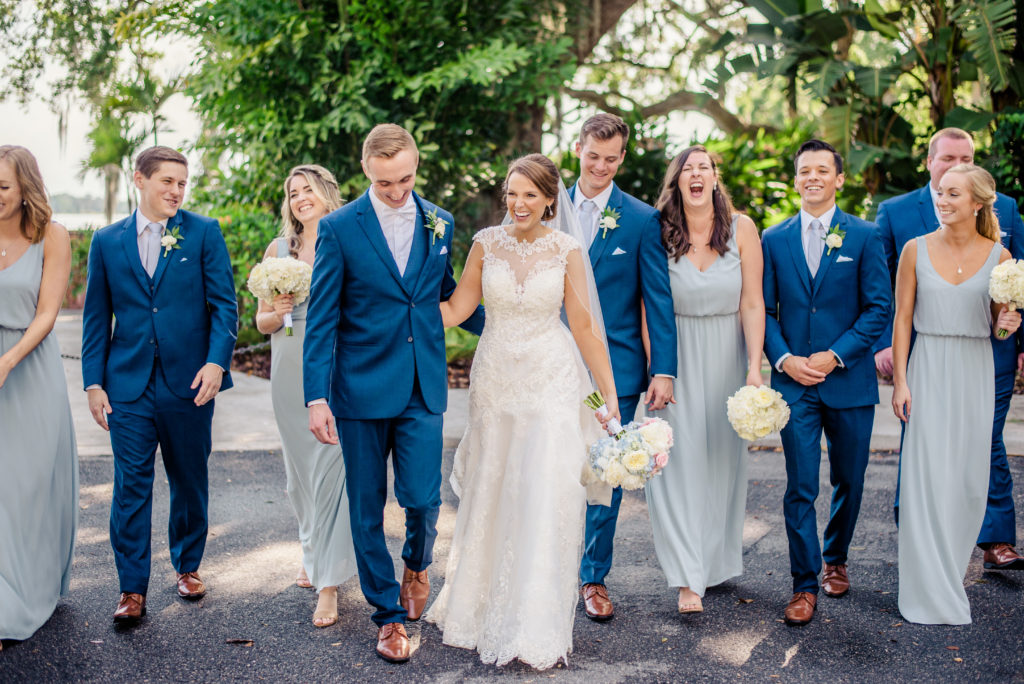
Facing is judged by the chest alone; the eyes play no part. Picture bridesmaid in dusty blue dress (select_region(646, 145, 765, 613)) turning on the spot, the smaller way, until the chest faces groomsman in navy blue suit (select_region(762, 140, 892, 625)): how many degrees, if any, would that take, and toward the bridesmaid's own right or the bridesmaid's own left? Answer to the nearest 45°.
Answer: approximately 90° to the bridesmaid's own left

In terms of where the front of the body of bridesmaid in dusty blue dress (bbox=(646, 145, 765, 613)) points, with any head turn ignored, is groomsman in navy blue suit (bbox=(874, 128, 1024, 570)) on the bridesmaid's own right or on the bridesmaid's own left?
on the bridesmaid's own left

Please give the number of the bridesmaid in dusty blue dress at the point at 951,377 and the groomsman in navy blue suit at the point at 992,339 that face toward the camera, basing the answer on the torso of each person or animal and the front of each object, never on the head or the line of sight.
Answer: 2

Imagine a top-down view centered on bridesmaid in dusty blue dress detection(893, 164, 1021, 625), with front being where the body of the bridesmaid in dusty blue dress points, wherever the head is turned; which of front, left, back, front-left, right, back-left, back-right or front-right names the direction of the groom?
front-right

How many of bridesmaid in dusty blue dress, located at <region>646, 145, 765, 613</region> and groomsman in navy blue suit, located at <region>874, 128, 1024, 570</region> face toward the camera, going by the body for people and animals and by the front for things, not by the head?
2

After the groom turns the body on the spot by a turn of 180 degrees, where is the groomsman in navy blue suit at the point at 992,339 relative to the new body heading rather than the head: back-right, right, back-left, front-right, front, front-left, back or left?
right

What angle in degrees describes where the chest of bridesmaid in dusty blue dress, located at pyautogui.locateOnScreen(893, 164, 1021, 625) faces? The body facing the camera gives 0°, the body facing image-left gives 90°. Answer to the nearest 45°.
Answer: approximately 0°
